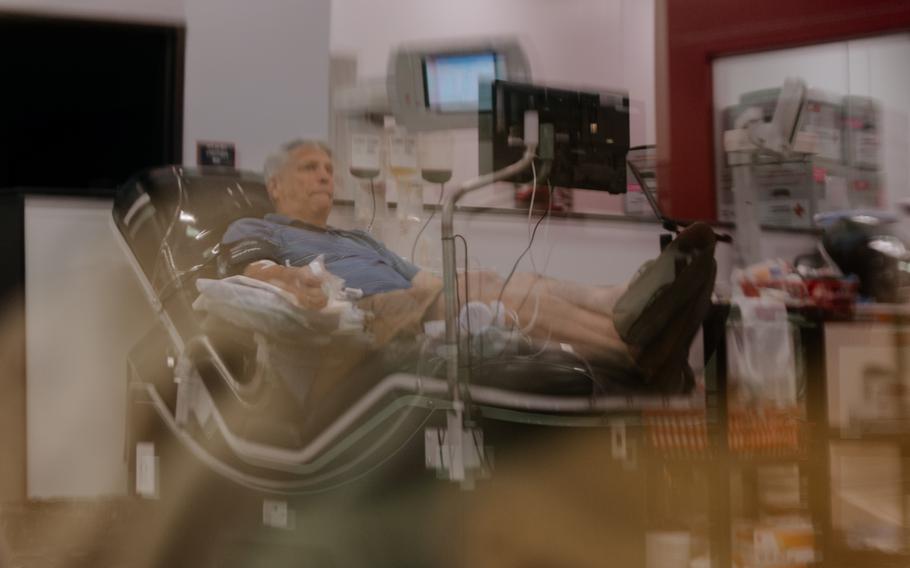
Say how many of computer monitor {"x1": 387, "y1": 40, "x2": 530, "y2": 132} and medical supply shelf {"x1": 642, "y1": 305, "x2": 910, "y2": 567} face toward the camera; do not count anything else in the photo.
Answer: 2

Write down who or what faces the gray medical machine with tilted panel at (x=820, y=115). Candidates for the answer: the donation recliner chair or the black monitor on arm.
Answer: the donation recliner chair

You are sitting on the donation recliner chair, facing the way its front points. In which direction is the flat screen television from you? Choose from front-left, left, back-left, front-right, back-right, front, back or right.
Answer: back-left

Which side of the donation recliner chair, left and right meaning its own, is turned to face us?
right

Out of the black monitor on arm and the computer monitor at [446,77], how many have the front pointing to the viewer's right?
0

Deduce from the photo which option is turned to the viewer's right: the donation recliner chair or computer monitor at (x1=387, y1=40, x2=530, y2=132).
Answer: the donation recliner chair

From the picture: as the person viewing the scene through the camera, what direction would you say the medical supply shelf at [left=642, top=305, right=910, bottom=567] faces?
facing the viewer

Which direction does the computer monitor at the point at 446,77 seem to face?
toward the camera

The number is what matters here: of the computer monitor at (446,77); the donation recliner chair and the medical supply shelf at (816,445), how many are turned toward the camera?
2

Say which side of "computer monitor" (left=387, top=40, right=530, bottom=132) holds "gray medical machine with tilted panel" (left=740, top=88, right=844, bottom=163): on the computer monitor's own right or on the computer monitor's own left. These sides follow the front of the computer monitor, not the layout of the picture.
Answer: on the computer monitor's own left

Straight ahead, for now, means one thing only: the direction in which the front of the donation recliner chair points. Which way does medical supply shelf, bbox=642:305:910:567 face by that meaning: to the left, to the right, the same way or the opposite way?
to the right
